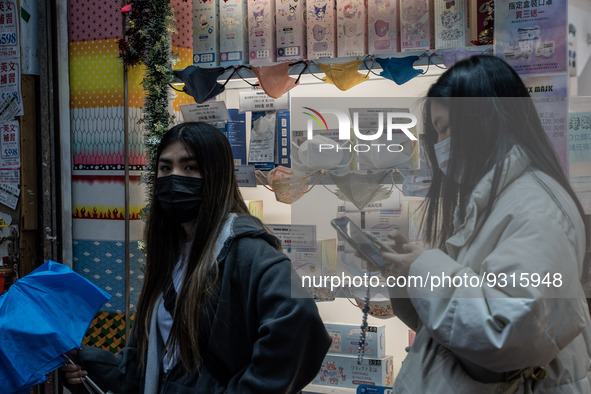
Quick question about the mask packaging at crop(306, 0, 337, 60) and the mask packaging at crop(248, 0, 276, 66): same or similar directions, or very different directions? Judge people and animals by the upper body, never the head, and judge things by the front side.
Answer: same or similar directions

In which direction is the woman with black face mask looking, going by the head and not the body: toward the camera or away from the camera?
toward the camera

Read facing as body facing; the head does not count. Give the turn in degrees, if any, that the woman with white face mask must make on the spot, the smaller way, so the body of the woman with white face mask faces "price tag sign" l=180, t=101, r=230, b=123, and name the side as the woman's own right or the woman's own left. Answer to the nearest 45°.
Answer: approximately 45° to the woman's own right

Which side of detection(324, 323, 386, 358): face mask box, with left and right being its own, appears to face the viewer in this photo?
front

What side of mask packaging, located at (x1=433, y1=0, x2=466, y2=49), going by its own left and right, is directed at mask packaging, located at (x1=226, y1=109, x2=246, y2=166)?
right

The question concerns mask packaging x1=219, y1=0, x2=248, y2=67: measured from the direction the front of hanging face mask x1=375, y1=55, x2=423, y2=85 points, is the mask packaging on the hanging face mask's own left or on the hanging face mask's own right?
on the hanging face mask's own right

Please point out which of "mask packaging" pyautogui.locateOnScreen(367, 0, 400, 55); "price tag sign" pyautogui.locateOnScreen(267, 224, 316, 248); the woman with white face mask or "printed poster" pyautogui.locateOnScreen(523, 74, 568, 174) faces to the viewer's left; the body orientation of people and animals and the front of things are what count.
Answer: the woman with white face mask

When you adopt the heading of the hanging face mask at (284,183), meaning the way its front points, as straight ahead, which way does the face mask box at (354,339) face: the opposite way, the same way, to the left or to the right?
the same way

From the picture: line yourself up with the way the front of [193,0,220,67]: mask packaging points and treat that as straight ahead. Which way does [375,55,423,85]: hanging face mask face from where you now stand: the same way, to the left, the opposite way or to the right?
the same way

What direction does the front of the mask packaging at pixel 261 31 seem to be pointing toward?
toward the camera

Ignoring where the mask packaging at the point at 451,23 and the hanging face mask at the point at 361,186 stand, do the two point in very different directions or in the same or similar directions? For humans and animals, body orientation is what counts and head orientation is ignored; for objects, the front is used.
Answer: same or similar directions

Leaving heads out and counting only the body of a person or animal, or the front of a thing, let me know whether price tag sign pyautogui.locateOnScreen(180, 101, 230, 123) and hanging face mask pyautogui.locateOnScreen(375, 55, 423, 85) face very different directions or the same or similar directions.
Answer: same or similar directions

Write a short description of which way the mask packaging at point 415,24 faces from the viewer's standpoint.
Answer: facing the viewer
